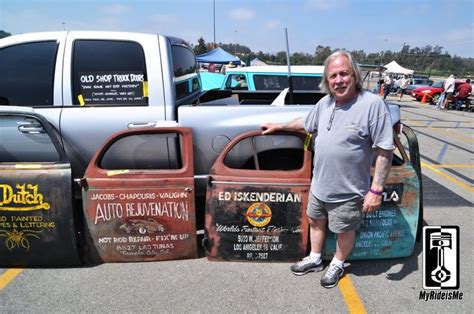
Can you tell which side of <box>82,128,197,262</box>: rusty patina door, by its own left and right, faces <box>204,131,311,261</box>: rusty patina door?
left

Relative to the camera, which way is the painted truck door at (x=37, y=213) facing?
toward the camera

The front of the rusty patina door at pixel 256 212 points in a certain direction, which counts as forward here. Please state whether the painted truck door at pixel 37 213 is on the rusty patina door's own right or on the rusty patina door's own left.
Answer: on the rusty patina door's own right

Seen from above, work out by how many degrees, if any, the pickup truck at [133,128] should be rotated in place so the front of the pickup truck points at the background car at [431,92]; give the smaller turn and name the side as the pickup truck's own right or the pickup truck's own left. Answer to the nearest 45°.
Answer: approximately 135° to the pickup truck's own right

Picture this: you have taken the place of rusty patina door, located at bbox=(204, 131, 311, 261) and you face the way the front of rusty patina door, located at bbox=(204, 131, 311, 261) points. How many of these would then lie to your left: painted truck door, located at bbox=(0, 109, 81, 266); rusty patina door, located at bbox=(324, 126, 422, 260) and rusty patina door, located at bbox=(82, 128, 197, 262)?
1

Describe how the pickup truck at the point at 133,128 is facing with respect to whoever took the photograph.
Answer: facing to the left of the viewer

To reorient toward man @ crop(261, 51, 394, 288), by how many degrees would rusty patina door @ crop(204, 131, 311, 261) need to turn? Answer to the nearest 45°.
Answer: approximately 45° to its left

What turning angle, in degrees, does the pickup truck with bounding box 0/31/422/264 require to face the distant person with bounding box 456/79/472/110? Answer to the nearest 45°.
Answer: approximately 135° to its right

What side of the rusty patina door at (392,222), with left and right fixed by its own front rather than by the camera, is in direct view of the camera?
front

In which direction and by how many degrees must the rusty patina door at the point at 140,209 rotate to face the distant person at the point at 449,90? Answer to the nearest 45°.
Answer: approximately 135° to its left
